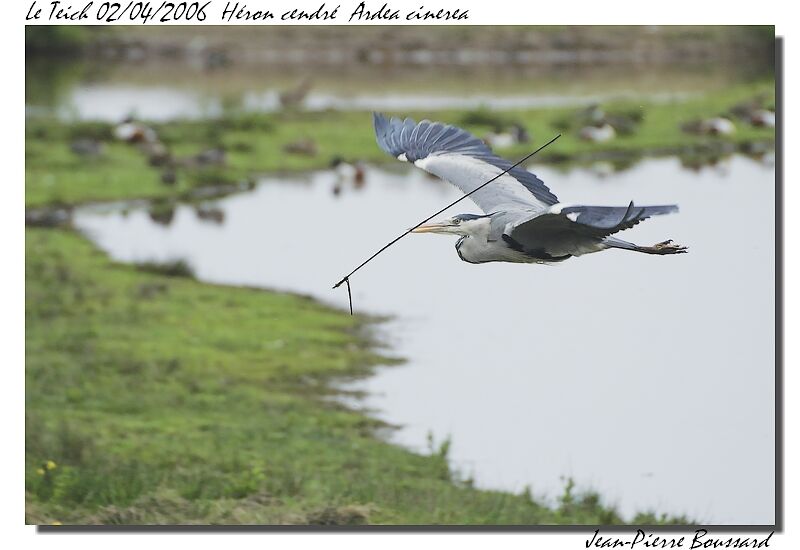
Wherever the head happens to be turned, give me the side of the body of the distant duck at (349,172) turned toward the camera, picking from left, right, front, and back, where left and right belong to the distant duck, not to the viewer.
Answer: left
